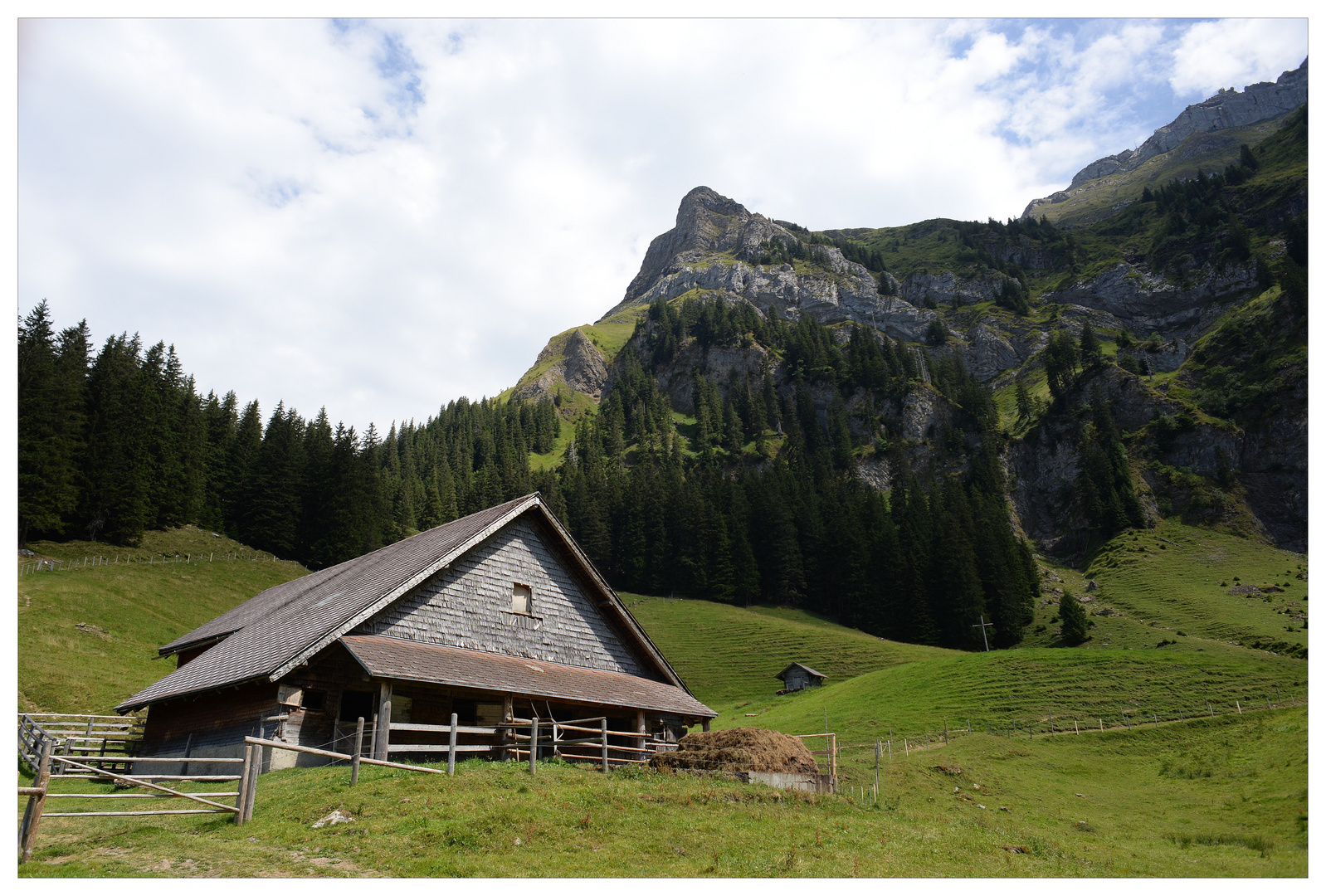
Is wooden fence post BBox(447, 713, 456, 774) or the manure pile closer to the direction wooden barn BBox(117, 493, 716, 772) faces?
the manure pile

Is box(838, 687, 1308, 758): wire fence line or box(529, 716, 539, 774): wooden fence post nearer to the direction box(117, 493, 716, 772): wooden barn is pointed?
the wooden fence post

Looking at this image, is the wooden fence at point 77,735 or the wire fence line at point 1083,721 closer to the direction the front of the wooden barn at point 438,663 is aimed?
the wire fence line

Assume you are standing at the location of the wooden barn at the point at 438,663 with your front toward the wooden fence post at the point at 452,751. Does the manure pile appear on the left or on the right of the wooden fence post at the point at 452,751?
left

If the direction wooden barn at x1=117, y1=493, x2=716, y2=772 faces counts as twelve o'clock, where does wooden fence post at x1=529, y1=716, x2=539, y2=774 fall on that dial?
The wooden fence post is roughly at 1 o'clock from the wooden barn.

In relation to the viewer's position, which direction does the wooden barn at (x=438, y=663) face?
facing the viewer and to the right of the viewer

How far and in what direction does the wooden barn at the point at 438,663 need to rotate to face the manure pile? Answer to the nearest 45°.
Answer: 0° — it already faces it

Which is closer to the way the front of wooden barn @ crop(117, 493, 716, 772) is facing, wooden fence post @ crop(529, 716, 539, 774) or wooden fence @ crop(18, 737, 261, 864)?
the wooden fence post

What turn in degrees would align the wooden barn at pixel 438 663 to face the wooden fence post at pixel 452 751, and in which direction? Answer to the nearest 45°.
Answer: approximately 45° to its right
